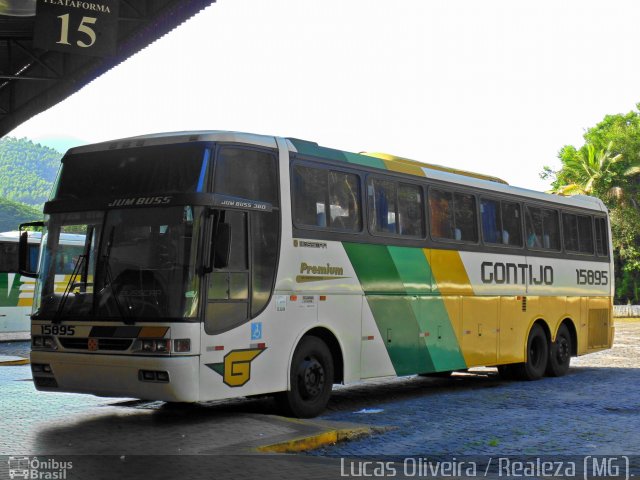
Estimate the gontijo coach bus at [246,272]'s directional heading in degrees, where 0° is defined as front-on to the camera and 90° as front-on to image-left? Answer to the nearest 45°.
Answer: approximately 45°
